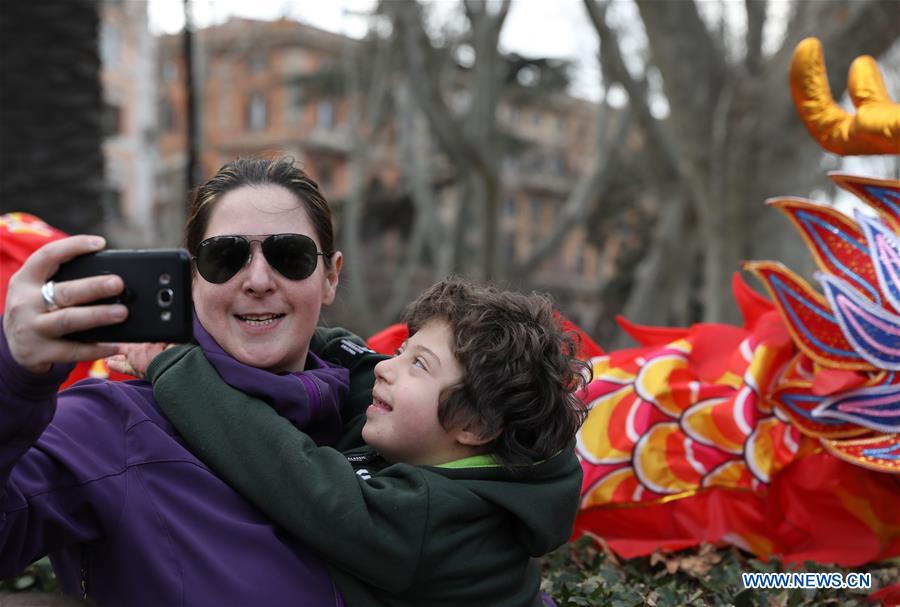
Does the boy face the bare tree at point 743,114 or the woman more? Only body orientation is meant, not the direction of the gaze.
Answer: the woman

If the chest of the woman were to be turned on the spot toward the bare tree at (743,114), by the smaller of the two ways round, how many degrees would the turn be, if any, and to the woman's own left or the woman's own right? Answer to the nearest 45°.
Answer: approximately 135° to the woman's own left

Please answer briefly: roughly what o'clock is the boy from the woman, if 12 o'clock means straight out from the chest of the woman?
The boy is roughly at 9 o'clock from the woman.

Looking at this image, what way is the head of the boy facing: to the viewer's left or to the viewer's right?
to the viewer's left

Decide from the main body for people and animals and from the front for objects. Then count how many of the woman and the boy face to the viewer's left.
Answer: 1

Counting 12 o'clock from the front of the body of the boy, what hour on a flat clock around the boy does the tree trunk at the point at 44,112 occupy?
The tree trunk is roughly at 2 o'clock from the boy.

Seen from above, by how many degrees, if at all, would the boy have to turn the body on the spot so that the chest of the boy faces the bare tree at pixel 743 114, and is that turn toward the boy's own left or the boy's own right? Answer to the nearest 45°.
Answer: approximately 135° to the boy's own right

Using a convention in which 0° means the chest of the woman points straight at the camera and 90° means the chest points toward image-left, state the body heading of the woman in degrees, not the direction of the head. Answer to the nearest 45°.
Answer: approximately 0°

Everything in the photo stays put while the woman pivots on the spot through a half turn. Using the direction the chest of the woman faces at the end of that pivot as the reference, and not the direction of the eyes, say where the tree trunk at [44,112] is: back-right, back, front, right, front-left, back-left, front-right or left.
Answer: front

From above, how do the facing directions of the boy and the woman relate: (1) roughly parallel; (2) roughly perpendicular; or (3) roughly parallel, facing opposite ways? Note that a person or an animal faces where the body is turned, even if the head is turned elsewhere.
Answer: roughly perpendicular

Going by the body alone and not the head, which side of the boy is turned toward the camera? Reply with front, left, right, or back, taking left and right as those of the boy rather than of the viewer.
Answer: left
